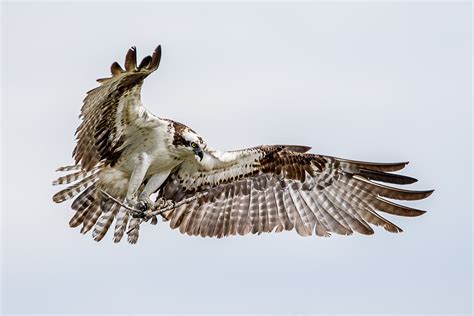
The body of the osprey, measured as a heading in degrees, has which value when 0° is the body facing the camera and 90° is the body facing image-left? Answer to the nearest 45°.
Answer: approximately 315°
